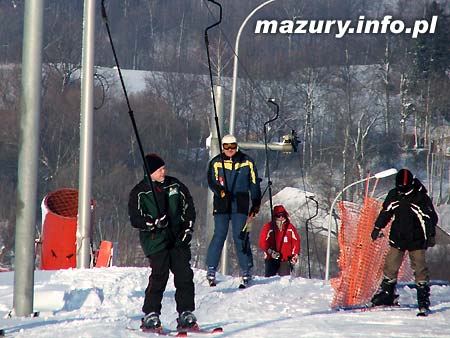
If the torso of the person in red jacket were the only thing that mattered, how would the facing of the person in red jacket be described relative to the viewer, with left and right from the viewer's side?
facing the viewer

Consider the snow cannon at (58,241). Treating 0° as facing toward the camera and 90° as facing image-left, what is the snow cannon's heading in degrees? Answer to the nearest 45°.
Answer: approximately 0°

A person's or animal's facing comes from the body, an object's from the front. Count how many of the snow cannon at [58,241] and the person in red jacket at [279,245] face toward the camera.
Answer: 2

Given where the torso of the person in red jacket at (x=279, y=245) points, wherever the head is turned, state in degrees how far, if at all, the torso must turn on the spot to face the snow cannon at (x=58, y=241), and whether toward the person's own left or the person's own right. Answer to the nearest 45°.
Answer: approximately 90° to the person's own right

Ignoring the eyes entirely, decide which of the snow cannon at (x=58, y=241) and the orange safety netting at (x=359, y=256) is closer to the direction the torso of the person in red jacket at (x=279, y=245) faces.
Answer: the orange safety netting

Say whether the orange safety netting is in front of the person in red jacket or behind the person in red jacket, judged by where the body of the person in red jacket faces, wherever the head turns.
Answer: in front

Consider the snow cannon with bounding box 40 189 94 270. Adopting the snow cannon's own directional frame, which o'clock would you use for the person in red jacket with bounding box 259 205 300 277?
The person in red jacket is roughly at 10 o'clock from the snow cannon.

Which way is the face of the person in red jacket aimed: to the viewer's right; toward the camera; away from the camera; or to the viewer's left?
toward the camera

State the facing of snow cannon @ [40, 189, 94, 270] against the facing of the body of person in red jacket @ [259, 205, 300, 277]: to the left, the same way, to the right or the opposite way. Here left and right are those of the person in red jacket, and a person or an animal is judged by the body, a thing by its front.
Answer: the same way
